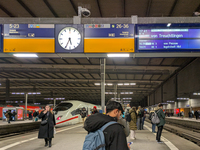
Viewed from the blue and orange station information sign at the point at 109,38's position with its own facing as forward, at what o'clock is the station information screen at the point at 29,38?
The station information screen is roughly at 3 o'clock from the blue and orange station information sign.

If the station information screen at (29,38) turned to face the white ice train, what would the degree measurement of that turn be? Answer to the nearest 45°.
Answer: approximately 180°

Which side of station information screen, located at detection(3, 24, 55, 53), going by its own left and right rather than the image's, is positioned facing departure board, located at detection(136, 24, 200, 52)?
left

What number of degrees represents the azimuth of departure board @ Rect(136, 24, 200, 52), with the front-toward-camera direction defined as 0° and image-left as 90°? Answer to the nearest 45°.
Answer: approximately 0°

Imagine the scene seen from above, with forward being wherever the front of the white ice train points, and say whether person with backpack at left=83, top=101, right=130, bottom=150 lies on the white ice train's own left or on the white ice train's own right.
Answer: on the white ice train's own left

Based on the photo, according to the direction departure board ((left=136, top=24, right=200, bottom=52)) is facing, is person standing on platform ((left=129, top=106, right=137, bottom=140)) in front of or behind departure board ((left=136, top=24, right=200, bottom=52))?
behind

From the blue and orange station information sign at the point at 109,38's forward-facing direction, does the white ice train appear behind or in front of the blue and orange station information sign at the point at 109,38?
behind

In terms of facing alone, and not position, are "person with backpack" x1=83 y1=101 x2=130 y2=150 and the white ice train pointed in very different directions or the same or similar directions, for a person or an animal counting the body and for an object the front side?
very different directions

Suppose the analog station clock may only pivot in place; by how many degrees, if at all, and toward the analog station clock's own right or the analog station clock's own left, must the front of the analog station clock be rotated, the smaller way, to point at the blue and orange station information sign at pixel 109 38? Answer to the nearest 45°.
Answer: approximately 90° to the analog station clock's own left

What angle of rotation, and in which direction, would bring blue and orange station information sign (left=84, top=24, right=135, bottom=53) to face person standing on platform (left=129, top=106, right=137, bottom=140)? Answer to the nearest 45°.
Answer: approximately 180°
